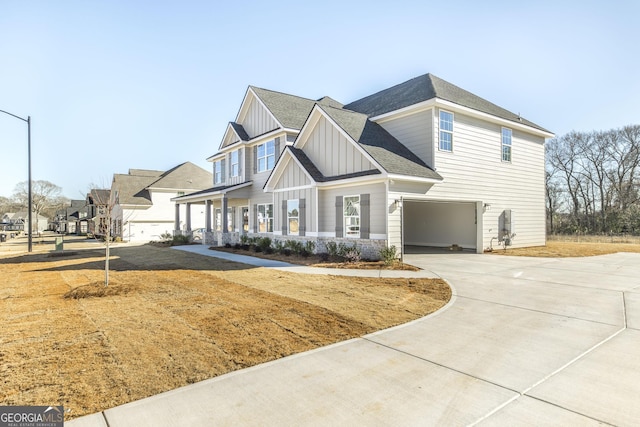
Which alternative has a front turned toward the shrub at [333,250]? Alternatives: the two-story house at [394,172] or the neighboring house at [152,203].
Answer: the two-story house

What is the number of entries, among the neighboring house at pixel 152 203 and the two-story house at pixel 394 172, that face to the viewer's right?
0

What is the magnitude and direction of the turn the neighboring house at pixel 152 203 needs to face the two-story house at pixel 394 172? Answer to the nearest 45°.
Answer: approximately 135° to its left

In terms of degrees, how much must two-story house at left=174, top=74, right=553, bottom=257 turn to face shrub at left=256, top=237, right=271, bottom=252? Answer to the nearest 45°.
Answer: approximately 45° to its right

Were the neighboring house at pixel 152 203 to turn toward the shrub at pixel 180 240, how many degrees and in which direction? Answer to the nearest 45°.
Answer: approximately 90° to its left

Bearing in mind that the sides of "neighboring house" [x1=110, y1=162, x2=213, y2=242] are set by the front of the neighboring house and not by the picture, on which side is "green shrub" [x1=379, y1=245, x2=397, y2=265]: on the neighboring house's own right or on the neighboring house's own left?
on the neighboring house's own left

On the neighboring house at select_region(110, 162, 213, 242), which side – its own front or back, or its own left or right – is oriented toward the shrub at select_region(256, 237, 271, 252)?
left

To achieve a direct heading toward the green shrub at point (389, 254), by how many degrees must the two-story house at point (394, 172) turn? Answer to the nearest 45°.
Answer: approximately 45° to its left

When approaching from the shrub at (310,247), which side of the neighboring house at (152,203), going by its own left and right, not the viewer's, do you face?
left

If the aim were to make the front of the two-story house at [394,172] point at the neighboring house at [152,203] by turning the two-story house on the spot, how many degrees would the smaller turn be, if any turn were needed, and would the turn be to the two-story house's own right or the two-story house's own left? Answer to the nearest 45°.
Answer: approximately 90° to the two-story house's own right

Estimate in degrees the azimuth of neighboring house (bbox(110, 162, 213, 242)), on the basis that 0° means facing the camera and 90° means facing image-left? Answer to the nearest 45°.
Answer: approximately 90°

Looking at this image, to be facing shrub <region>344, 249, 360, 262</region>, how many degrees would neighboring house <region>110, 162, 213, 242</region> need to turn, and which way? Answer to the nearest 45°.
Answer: approximately 90° to its left

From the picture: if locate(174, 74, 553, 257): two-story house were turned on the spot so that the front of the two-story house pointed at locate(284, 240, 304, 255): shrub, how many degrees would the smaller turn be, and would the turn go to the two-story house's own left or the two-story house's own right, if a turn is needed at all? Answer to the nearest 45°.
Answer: approximately 45° to the two-story house's own right

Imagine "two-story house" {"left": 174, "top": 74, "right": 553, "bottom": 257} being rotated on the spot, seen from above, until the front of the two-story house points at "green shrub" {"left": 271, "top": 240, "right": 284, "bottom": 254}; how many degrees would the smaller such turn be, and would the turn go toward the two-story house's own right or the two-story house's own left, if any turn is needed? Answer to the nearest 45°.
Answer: approximately 45° to the two-story house's own right
